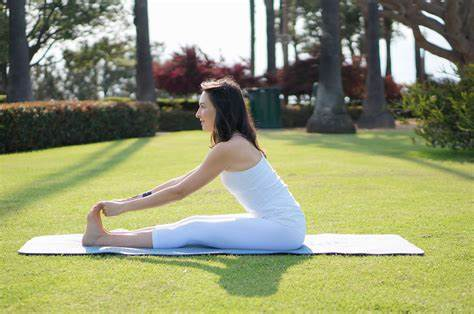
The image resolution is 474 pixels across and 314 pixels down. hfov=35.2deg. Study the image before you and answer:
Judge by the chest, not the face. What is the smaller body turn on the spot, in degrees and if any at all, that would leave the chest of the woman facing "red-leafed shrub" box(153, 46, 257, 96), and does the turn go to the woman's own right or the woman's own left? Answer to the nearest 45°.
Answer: approximately 90° to the woman's own right

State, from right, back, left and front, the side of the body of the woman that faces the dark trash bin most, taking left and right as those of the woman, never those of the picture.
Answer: right

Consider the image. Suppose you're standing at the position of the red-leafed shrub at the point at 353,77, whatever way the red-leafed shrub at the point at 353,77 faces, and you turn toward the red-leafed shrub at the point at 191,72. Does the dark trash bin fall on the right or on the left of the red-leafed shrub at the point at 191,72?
left

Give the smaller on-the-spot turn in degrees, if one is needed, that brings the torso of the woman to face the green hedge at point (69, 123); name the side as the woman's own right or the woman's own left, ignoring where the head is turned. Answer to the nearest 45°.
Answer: approximately 90° to the woman's own right

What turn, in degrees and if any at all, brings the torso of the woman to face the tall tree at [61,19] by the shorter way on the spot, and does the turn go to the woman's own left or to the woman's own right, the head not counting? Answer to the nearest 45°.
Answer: approximately 90° to the woman's own right

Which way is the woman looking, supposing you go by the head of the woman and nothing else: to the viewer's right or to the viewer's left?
to the viewer's left

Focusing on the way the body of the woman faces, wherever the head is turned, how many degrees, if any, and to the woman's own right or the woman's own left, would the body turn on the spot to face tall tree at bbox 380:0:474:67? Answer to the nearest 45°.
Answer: approximately 135° to the woman's own right

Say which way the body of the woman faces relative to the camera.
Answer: to the viewer's left
